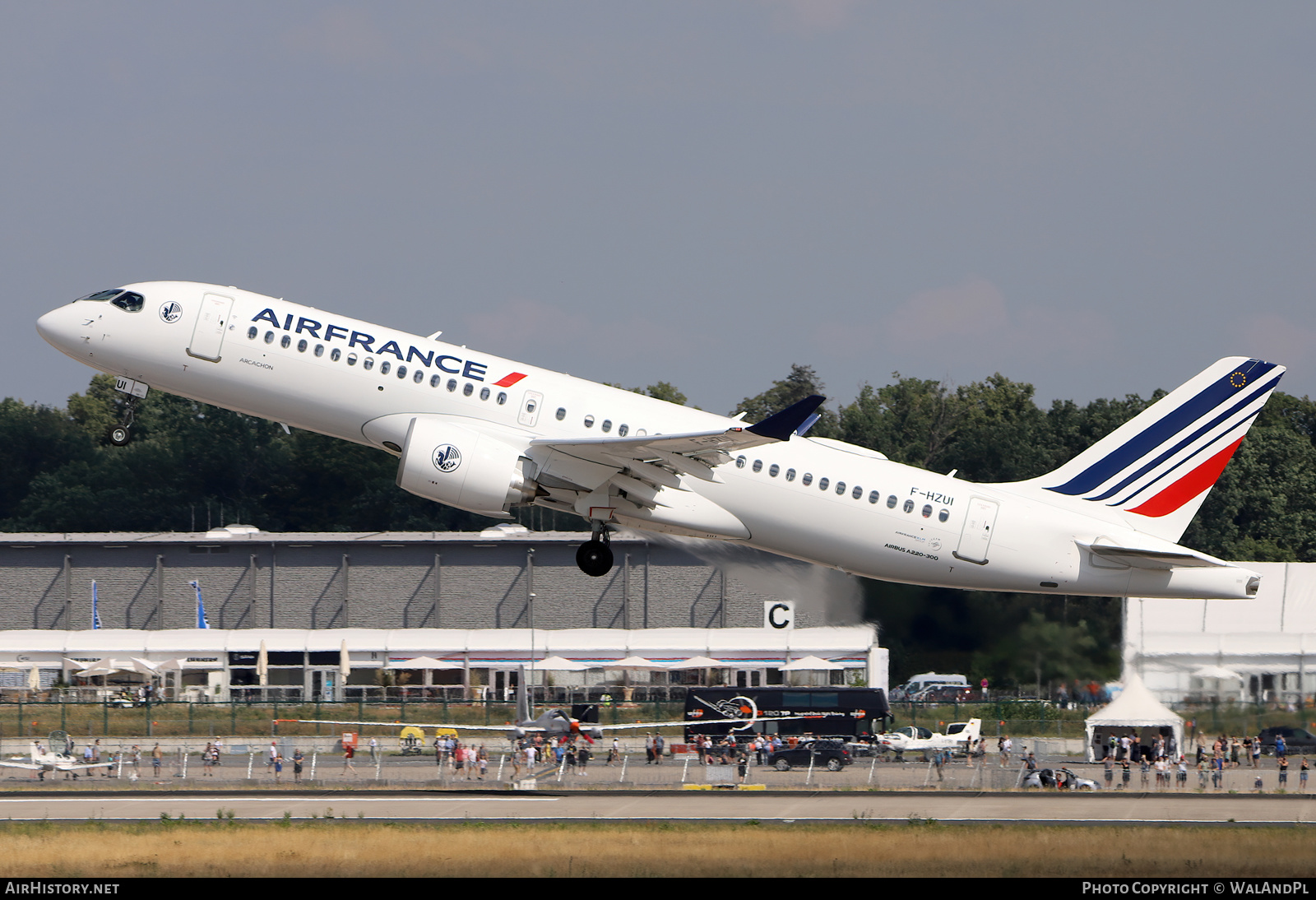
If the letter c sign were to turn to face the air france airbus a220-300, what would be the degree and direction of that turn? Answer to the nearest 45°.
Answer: approximately 45° to its right

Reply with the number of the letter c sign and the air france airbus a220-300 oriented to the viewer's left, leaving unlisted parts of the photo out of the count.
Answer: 1

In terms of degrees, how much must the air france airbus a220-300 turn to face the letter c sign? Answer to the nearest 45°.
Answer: approximately 135° to its right

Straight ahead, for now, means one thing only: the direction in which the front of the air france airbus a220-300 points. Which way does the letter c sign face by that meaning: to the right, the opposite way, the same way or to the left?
to the left

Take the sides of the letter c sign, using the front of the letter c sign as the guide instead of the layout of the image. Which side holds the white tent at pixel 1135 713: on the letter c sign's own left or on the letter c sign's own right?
on the letter c sign's own left

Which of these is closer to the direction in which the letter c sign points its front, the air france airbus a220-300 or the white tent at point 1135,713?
the air france airbus a220-300

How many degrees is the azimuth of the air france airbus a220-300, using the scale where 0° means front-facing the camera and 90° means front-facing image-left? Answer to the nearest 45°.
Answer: approximately 90°
